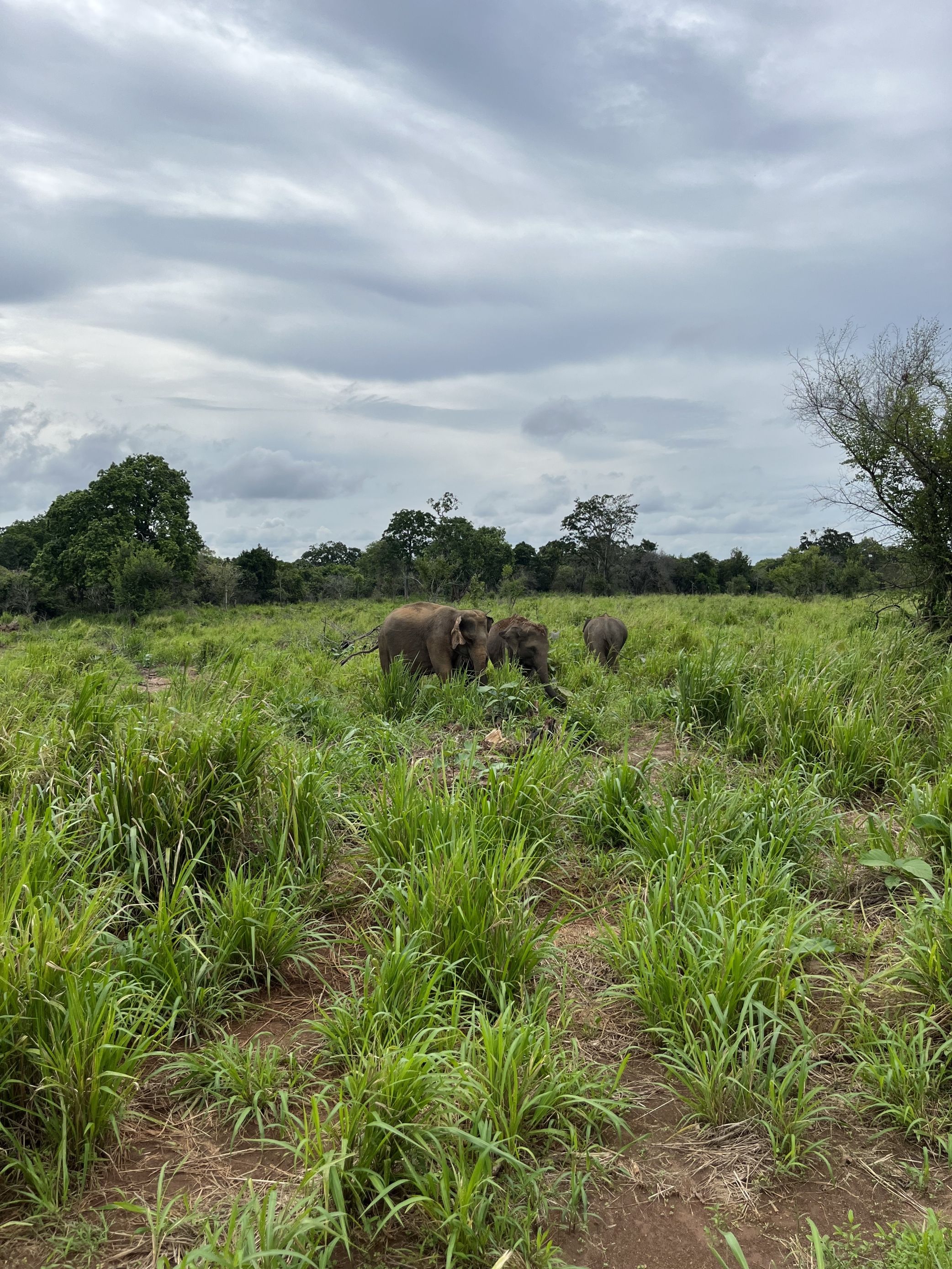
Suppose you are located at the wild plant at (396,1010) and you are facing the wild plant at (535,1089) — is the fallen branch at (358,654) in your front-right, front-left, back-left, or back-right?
back-left

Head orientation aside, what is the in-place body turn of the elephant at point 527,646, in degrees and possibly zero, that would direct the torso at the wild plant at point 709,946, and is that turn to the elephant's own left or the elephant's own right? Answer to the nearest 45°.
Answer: approximately 45° to the elephant's own right

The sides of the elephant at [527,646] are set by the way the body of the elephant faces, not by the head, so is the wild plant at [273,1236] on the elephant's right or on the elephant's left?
on the elephant's right

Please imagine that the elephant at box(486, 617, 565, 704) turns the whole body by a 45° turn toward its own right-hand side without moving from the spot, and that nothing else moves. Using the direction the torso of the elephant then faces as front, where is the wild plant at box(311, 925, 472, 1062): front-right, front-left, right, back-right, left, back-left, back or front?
front

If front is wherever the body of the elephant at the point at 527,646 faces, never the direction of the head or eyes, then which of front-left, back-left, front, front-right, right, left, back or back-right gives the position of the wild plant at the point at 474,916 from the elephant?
front-right

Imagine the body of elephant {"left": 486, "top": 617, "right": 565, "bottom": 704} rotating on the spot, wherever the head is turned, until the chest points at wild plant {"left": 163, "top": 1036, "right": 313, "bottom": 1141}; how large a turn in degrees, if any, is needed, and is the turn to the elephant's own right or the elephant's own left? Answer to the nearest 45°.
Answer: approximately 45° to the elephant's own right

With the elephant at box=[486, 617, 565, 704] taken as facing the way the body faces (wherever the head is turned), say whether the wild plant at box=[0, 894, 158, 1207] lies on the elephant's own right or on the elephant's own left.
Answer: on the elephant's own right

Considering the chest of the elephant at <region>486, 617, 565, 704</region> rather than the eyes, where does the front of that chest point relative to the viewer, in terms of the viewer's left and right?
facing the viewer and to the right of the viewer

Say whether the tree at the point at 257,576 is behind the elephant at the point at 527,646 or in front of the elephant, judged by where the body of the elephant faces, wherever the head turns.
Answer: behind

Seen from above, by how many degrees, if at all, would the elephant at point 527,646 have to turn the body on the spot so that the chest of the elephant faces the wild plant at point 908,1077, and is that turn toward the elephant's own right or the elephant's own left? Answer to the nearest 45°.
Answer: approximately 45° to the elephant's own right

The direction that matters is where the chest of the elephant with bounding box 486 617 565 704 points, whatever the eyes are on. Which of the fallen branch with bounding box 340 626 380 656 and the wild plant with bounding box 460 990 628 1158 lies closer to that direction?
the wild plant

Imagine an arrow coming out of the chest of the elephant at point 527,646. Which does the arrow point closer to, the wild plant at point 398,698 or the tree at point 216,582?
the wild plant
